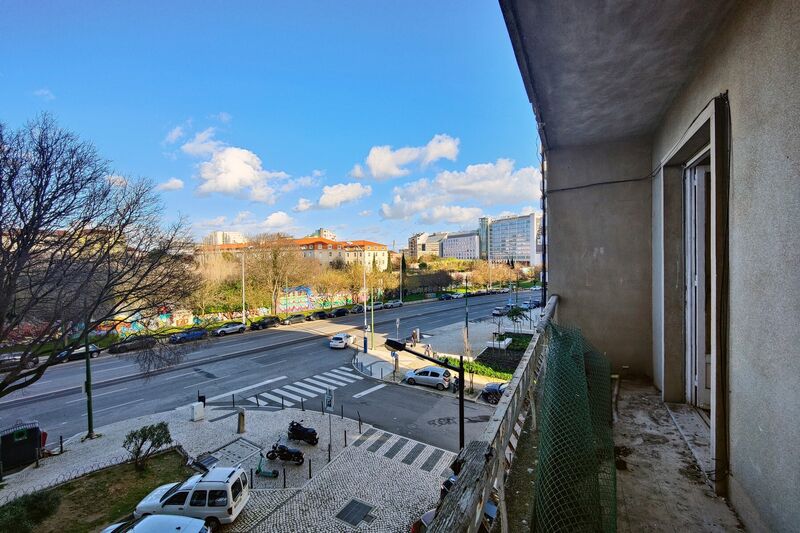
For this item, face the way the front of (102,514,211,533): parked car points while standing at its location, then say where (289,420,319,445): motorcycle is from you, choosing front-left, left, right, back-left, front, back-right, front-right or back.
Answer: back-right

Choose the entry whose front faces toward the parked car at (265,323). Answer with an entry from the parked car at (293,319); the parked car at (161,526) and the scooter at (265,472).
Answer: the parked car at (293,319)

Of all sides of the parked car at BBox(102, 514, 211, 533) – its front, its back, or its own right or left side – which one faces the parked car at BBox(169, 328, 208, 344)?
right

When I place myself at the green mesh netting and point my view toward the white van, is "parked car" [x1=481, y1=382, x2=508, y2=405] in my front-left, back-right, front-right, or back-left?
front-right

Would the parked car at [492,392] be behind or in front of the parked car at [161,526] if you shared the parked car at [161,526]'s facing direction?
behind

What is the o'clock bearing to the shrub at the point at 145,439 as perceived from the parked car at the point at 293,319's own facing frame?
The shrub is roughly at 11 o'clock from the parked car.

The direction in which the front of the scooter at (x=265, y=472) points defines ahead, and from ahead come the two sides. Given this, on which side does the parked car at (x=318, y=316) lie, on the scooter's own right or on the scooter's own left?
on the scooter's own right

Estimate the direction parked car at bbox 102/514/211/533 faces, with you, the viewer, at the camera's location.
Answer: facing to the left of the viewer

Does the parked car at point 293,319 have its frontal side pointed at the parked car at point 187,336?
yes

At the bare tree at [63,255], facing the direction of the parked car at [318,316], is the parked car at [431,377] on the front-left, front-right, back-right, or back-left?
front-right

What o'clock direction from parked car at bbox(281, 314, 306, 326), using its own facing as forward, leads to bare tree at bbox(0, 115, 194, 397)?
The bare tree is roughly at 11 o'clock from the parked car.

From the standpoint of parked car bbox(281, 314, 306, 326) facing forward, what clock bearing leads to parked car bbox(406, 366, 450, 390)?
parked car bbox(406, 366, 450, 390) is roughly at 10 o'clock from parked car bbox(281, 314, 306, 326).

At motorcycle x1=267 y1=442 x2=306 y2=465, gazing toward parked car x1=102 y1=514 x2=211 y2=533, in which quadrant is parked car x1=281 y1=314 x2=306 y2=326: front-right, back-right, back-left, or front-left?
back-right

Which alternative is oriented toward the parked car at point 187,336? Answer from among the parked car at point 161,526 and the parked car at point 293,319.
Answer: the parked car at point 293,319

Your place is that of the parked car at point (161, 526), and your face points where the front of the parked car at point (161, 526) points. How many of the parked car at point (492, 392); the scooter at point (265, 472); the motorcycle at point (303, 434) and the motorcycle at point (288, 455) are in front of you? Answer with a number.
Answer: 0
